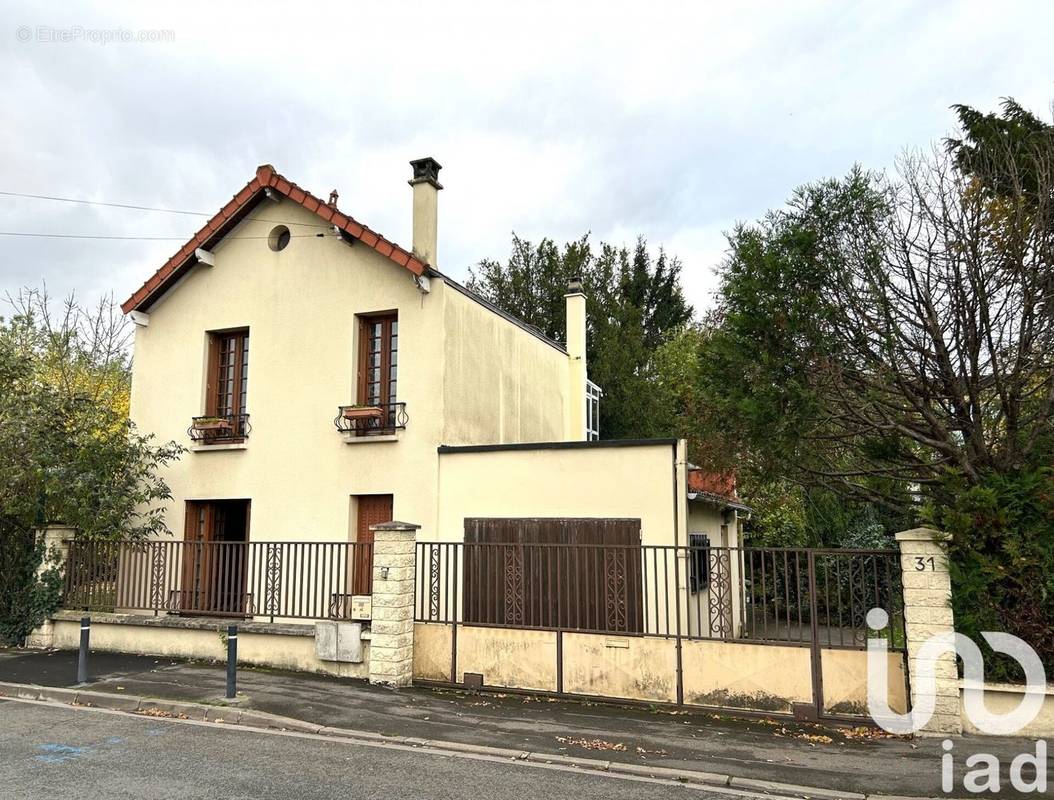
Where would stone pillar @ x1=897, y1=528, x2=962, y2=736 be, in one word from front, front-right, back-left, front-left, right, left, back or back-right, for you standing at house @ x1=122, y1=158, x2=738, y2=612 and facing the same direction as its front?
left

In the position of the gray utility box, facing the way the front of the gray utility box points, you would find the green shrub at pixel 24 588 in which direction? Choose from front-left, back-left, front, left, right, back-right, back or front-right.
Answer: back-right

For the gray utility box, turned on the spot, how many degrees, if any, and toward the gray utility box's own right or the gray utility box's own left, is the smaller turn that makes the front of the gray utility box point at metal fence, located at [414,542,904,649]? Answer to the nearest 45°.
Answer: approximately 90° to the gray utility box's own left

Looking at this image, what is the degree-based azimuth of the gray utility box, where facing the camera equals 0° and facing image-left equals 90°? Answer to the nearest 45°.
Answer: approximately 0°

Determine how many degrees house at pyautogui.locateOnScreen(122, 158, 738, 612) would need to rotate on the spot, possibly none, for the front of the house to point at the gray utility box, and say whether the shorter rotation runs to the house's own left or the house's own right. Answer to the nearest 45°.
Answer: approximately 45° to the house's own left

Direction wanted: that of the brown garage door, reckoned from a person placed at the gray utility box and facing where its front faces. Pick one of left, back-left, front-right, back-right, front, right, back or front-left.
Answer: left

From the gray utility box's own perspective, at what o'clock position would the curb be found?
The curb is roughly at 12 o'clock from the gray utility box.

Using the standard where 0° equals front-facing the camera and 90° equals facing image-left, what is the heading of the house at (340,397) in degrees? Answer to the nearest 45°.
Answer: approximately 45°

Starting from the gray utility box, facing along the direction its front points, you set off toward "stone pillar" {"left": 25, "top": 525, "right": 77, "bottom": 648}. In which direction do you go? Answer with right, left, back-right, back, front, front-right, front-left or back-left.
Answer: back-right
